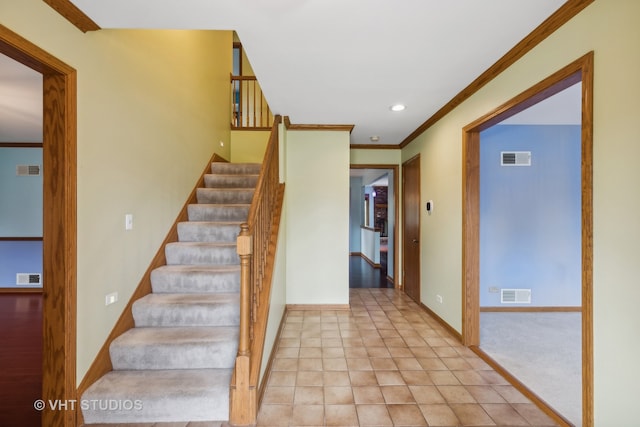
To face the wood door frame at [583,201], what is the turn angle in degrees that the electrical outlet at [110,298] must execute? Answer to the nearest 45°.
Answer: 0° — it already faces it

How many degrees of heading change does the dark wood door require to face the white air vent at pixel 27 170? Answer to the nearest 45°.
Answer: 0° — it already faces it

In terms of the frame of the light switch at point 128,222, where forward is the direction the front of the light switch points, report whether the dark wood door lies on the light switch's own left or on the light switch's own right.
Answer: on the light switch's own left

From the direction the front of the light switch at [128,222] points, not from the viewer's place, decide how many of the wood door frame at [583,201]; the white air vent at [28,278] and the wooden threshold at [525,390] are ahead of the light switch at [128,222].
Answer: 2

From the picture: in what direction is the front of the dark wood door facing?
to the viewer's left

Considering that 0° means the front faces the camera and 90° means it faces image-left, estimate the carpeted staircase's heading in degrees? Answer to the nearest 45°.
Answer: approximately 0°

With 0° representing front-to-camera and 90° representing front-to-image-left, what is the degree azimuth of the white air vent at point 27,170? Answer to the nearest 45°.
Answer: approximately 0°
